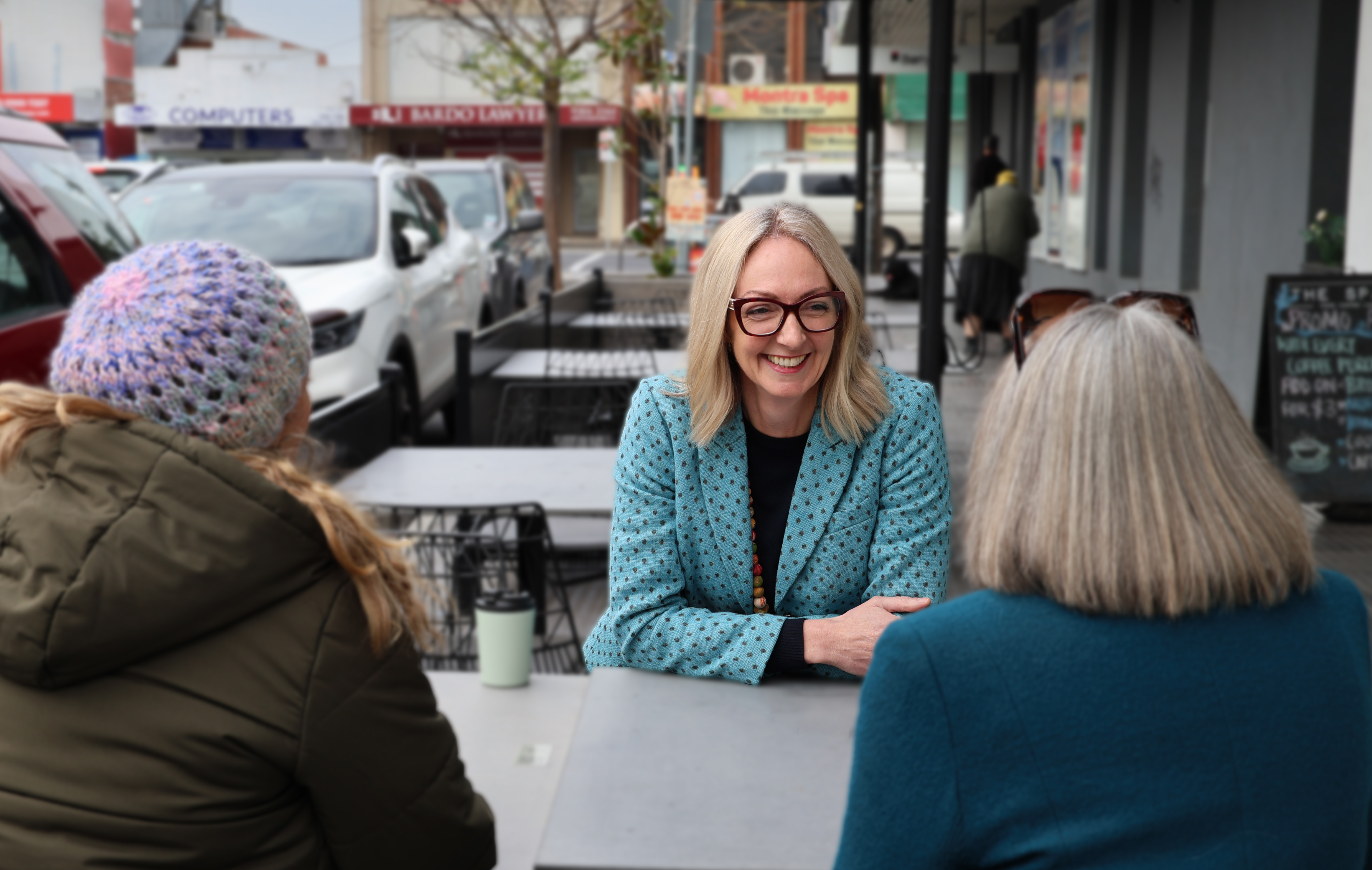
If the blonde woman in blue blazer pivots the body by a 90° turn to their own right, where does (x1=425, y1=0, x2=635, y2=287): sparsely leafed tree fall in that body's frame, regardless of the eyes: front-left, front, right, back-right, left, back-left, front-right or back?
right

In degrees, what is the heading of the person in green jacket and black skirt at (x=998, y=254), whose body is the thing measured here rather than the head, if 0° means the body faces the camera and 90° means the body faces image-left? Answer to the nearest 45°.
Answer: approximately 180°

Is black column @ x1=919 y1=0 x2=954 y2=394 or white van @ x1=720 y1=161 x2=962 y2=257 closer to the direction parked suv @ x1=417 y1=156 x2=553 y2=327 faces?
the black column

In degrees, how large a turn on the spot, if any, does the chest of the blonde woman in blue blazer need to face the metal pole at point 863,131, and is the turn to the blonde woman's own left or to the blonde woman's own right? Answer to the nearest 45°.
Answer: approximately 180°

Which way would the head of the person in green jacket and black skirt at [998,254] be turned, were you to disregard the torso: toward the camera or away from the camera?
away from the camera

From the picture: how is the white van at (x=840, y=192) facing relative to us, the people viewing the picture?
facing to the left of the viewer

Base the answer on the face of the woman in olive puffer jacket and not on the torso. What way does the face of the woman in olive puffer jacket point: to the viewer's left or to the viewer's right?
to the viewer's right

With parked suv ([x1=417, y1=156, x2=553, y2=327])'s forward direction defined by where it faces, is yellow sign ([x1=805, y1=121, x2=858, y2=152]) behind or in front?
behind

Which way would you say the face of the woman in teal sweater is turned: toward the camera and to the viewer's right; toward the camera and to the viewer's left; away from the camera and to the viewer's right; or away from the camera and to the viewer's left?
away from the camera and to the viewer's left
